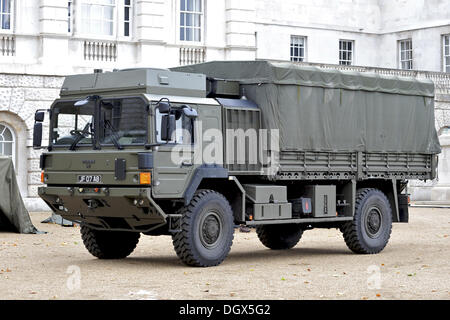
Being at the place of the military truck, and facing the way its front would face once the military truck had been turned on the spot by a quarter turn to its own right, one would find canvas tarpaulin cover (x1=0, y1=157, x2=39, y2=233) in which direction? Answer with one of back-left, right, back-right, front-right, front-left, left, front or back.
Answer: front

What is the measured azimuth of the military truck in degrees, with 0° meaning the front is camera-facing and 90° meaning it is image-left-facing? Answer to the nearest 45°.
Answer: approximately 45°
